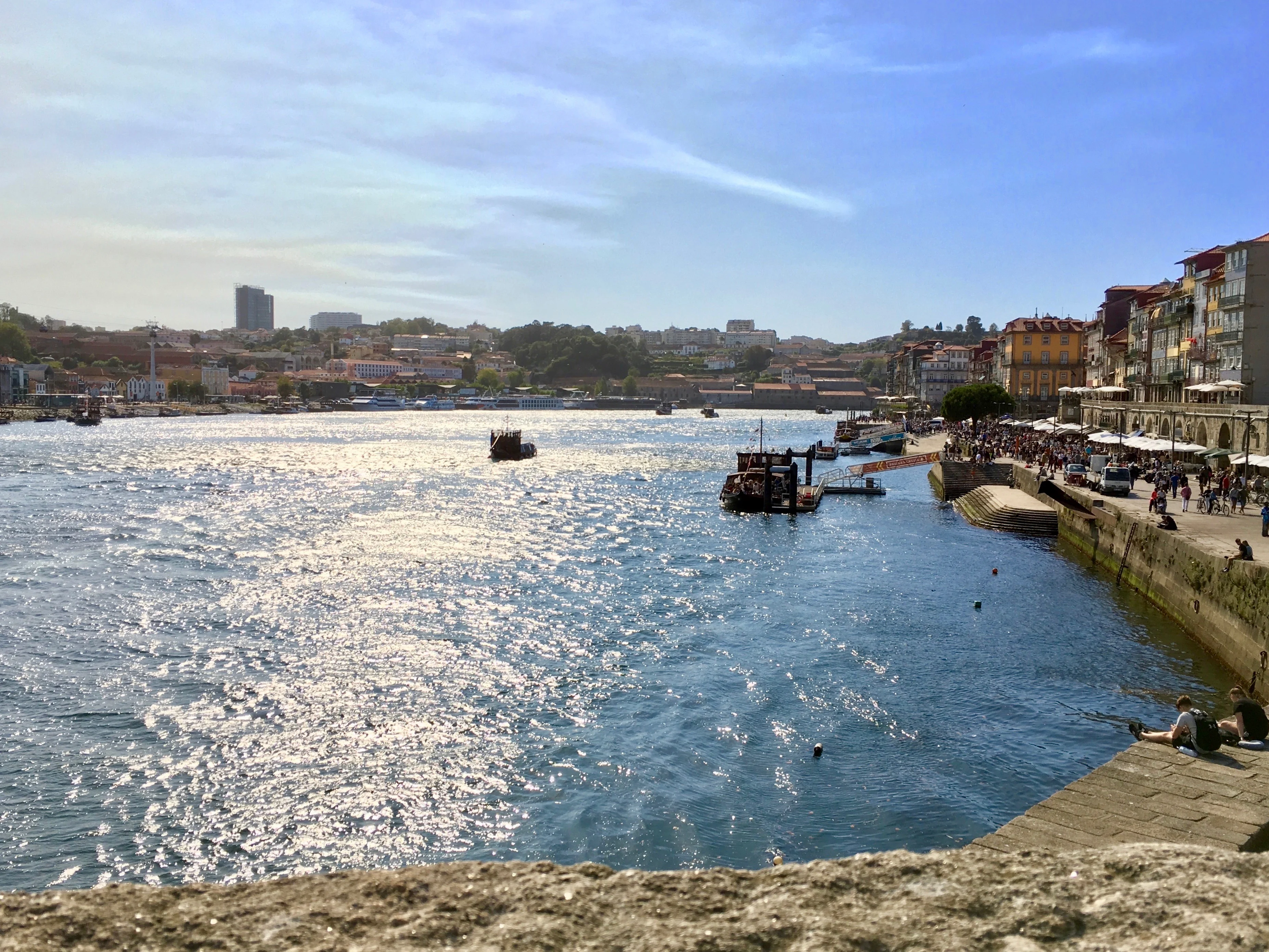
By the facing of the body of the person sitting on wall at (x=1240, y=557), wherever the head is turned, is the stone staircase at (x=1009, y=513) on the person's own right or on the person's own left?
on the person's own right

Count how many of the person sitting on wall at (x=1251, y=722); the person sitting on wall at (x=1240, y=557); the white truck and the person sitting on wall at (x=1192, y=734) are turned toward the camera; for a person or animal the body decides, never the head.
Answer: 1

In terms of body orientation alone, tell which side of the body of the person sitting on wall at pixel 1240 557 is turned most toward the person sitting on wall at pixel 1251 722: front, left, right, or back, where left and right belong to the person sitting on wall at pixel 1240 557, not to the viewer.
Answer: left

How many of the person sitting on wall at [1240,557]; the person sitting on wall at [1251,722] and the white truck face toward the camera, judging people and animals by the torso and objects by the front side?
1

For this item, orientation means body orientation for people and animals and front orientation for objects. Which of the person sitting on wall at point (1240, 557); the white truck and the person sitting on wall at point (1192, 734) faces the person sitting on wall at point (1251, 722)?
the white truck

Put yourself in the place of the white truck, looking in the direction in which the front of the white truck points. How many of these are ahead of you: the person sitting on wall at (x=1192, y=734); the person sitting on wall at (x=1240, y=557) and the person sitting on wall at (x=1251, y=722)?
3

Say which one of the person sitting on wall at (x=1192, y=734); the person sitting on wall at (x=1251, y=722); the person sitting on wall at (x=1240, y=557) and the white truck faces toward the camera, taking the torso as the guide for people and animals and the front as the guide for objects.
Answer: the white truck

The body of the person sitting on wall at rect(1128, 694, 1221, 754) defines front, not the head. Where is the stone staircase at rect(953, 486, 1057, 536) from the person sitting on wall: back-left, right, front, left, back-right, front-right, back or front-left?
front-right

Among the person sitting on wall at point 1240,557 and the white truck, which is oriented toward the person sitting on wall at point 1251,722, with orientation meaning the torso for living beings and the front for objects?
the white truck

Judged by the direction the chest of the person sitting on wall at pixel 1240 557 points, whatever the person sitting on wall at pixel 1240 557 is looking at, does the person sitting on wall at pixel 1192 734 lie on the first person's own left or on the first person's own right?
on the first person's own left

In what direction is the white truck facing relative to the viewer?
toward the camera

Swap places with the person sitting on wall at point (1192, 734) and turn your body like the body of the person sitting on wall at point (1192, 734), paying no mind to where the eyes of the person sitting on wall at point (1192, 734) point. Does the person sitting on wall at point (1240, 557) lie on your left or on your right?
on your right

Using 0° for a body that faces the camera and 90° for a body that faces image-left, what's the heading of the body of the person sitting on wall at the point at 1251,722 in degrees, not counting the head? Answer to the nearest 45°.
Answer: approximately 135°

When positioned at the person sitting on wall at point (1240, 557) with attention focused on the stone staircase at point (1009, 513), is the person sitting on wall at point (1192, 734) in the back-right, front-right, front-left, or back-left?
back-left

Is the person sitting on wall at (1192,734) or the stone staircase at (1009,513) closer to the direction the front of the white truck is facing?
the person sitting on wall

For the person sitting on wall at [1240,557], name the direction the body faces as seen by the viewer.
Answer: to the viewer's left

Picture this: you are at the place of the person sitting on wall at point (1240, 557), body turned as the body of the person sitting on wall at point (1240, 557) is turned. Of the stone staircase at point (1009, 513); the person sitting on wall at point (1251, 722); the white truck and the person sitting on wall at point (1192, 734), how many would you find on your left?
2

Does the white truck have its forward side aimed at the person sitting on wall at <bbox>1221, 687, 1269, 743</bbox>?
yes
